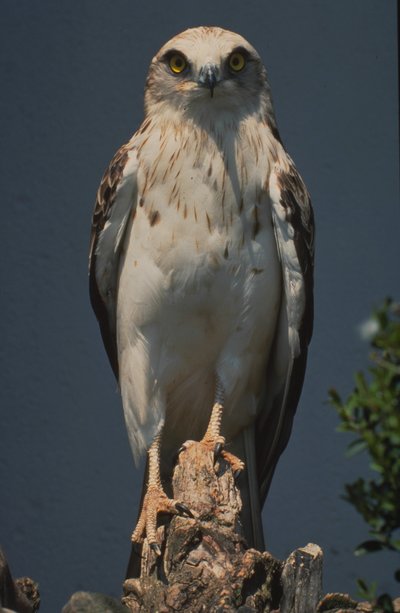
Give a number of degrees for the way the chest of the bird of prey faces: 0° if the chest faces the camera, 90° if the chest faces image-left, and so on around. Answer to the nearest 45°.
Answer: approximately 0°
